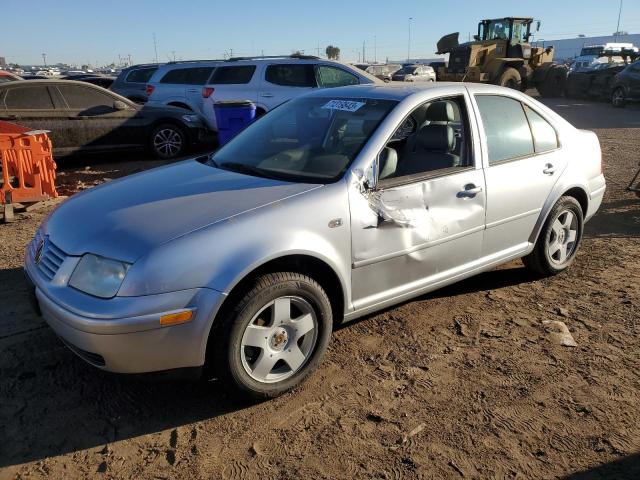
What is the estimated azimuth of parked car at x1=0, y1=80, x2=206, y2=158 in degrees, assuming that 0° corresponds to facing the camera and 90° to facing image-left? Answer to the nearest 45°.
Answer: approximately 270°

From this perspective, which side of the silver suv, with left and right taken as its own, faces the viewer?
right

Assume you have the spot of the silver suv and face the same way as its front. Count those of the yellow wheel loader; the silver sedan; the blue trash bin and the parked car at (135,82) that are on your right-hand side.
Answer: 2

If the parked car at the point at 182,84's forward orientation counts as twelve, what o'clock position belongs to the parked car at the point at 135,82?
the parked car at the point at 135,82 is roughly at 8 o'clock from the parked car at the point at 182,84.

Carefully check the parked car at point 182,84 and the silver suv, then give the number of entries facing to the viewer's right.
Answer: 2

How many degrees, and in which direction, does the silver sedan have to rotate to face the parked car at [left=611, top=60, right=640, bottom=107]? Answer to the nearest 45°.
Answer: approximately 180°

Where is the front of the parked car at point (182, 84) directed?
to the viewer's right

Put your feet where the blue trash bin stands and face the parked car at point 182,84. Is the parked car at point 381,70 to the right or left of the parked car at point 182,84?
right
